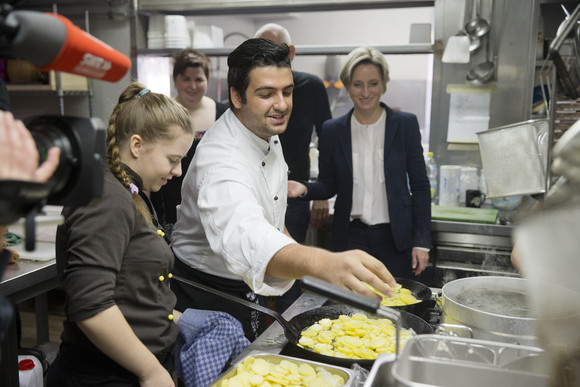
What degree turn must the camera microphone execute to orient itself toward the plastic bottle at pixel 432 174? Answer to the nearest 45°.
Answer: approximately 45° to its left

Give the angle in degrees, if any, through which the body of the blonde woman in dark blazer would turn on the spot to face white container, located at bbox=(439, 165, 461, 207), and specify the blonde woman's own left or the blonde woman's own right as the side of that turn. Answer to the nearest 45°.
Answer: approximately 135° to the blonde woman's own left

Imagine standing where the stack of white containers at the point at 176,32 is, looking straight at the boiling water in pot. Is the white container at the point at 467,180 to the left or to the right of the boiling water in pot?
left

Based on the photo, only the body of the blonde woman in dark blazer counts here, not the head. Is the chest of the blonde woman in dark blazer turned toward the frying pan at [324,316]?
yes

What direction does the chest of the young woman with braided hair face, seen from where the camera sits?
to the viewer's right

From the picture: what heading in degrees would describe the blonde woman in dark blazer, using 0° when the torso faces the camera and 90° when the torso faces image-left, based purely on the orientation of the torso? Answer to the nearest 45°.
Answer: approximately 0°

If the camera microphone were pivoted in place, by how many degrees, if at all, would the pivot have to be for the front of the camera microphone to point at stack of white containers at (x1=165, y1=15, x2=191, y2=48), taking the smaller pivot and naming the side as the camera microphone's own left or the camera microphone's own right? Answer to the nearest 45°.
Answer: approximately 90° to the camera microphone's own left

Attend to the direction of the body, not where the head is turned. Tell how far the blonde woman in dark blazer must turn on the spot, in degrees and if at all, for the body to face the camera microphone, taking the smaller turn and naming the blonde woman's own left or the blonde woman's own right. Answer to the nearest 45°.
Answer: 0° — they already face it

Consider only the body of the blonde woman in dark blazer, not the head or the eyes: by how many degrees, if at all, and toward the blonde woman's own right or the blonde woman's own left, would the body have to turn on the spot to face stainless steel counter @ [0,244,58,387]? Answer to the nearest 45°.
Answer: approximately 45° to the blonde woman's own right

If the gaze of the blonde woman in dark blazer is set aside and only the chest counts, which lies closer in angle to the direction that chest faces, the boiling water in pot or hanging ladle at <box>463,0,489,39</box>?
the boiling water in pot

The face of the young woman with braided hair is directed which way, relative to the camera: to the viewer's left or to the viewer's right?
to the viewer's right

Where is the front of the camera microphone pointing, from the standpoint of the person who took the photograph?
facing to the right of the viewer
